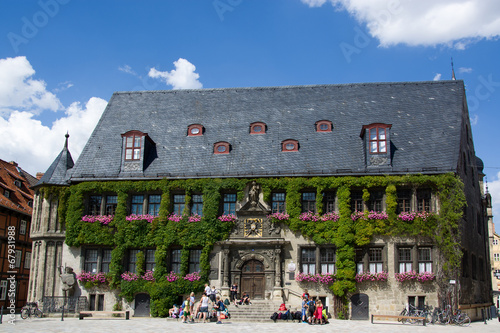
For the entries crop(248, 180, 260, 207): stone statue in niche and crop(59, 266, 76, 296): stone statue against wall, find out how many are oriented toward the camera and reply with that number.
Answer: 2

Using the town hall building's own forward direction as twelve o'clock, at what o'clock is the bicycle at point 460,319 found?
The bicycle is roughly at 10 o'clock from the town hall building.

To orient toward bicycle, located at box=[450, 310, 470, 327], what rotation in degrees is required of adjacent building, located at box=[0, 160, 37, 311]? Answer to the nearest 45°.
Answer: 0° — it already faces it

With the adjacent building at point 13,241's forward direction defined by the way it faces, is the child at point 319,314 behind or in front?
in front

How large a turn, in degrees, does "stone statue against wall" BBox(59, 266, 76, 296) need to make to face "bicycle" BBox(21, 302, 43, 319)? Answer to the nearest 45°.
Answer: approximately 45° to its right

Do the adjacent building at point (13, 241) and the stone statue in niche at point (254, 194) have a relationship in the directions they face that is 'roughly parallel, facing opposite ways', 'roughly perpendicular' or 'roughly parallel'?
roughly perpendicular

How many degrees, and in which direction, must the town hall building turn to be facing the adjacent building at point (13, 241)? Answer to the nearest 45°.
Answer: approximately 135° to its right

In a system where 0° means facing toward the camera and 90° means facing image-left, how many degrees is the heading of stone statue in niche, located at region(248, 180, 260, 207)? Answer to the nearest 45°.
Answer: approximately 0°

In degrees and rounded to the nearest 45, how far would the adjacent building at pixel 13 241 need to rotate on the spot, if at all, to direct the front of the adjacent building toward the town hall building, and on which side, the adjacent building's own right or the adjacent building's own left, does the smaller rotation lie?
0° — it already faces it

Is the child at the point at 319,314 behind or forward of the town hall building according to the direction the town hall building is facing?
forward

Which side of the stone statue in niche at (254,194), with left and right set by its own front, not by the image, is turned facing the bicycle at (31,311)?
right
